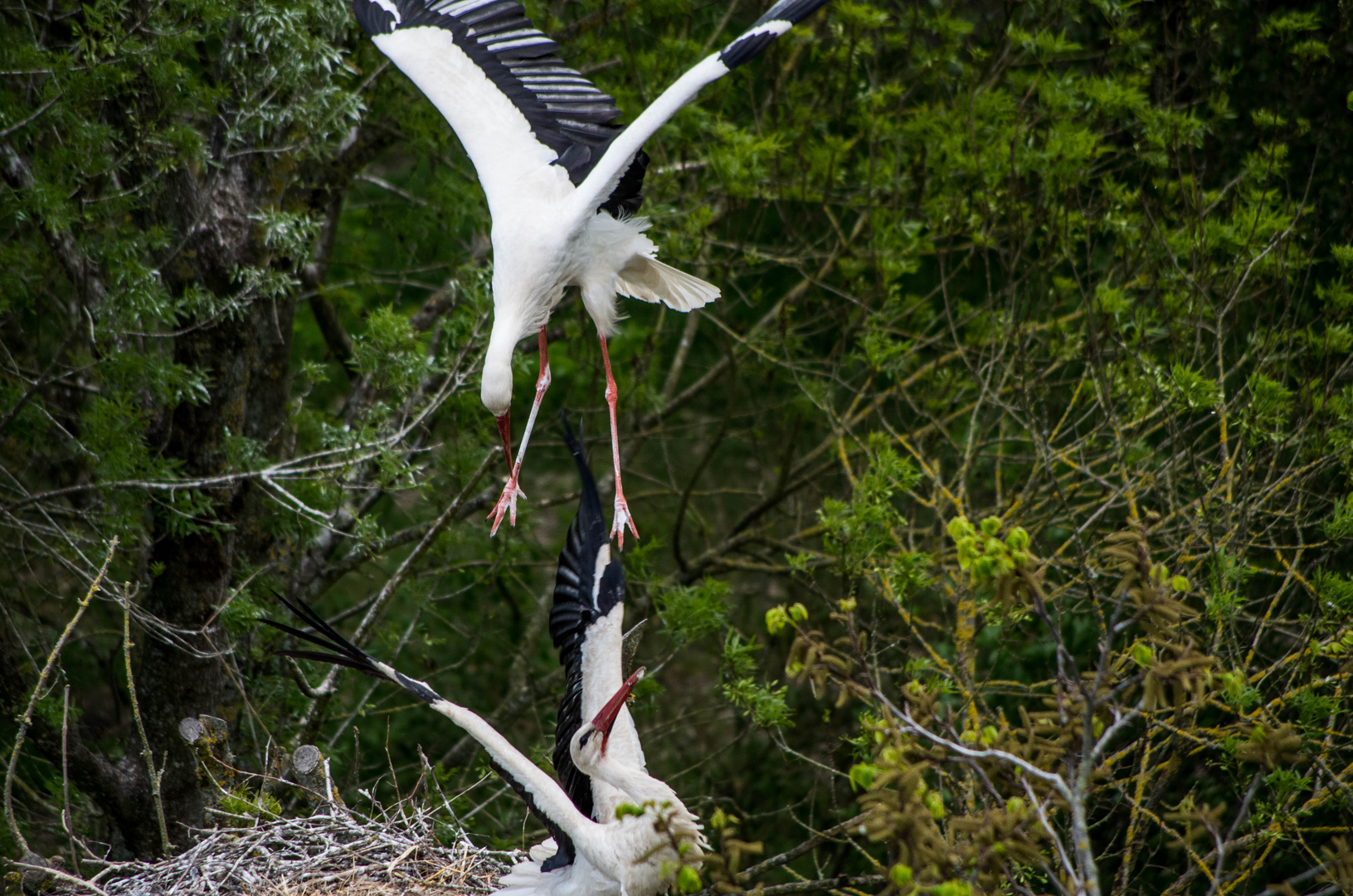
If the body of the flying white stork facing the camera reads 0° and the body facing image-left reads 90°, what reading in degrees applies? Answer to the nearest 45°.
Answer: approximately 45°

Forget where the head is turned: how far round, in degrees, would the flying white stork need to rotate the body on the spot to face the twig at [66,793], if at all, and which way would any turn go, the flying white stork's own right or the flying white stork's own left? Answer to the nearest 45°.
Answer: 0° — it already faces it
